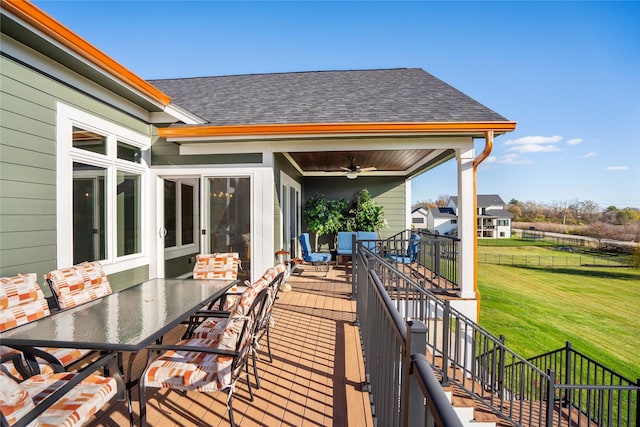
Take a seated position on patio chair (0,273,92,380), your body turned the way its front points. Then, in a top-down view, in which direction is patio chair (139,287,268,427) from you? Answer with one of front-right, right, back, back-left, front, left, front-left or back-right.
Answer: front

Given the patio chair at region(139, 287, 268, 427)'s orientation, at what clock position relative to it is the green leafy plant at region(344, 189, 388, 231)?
The green leafy plant is roughly at 4 o'clock from the patio chair.

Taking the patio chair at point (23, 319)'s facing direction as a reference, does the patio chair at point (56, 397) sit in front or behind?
in front

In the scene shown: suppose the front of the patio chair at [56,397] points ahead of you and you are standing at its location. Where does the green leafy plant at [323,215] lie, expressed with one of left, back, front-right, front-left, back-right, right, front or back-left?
front

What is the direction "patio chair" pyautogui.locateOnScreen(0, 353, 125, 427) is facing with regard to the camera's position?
facing away from the viewer and to the right of the viewer

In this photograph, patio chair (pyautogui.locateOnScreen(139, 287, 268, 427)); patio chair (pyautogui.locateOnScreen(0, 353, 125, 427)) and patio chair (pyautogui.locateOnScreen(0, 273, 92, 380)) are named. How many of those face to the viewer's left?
1

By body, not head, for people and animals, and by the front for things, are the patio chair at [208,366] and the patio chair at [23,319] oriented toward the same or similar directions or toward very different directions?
very different directions

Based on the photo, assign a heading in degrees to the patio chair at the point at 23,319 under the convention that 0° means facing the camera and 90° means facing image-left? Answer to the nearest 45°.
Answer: approximately 315°

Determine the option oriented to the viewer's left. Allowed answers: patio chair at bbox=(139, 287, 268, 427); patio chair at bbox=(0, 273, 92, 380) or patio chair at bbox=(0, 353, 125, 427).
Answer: patio chair at bbox=(139, 287, 268, 427)

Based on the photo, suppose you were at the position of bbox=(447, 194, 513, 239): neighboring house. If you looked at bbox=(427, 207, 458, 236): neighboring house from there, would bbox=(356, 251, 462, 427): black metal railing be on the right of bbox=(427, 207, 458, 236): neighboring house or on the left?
left

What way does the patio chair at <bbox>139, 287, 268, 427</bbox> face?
to the viewer's left
